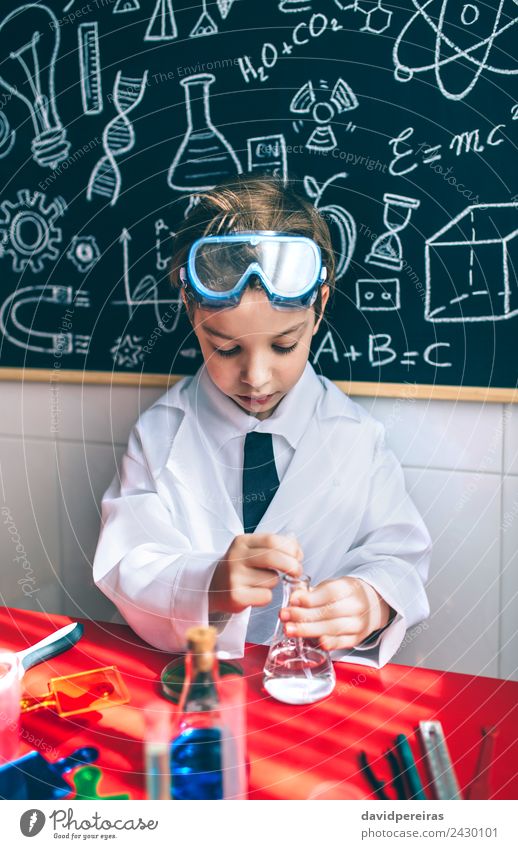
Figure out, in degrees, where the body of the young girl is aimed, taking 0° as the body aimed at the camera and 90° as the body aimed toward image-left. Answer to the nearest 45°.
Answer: approximately 0°

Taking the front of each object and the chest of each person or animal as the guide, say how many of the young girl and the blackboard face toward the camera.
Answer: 2
